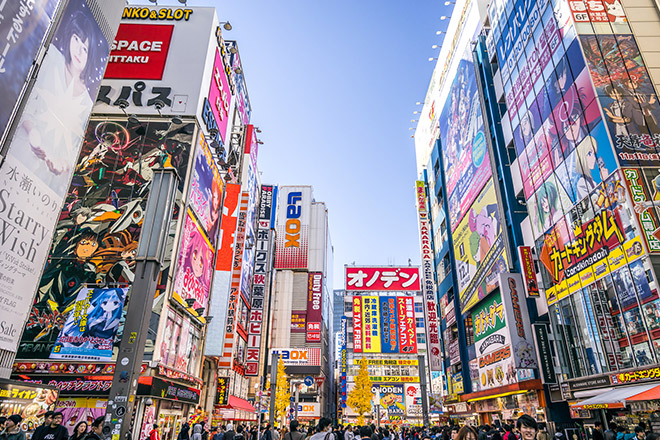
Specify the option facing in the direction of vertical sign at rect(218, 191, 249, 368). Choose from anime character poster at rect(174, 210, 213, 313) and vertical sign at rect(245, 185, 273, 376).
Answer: vertical sign at rect(245, 185, 273, 376)

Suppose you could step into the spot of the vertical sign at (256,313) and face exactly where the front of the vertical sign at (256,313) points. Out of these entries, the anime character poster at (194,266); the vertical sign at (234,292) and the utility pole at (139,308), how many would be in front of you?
3

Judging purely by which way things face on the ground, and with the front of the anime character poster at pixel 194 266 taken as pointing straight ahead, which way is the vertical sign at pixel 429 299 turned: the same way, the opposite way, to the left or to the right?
to the right

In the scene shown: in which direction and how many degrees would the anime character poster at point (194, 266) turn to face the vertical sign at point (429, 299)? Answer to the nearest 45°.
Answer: approximately 90° to its left

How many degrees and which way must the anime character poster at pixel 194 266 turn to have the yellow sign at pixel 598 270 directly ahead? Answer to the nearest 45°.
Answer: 0° — it already faces it

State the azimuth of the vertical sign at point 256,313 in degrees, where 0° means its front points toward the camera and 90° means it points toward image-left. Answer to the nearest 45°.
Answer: approximately 0°

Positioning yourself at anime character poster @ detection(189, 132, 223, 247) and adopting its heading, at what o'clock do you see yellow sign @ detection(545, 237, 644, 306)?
The yellow sign is roughly at 12 o'clock from the anime character poster.
